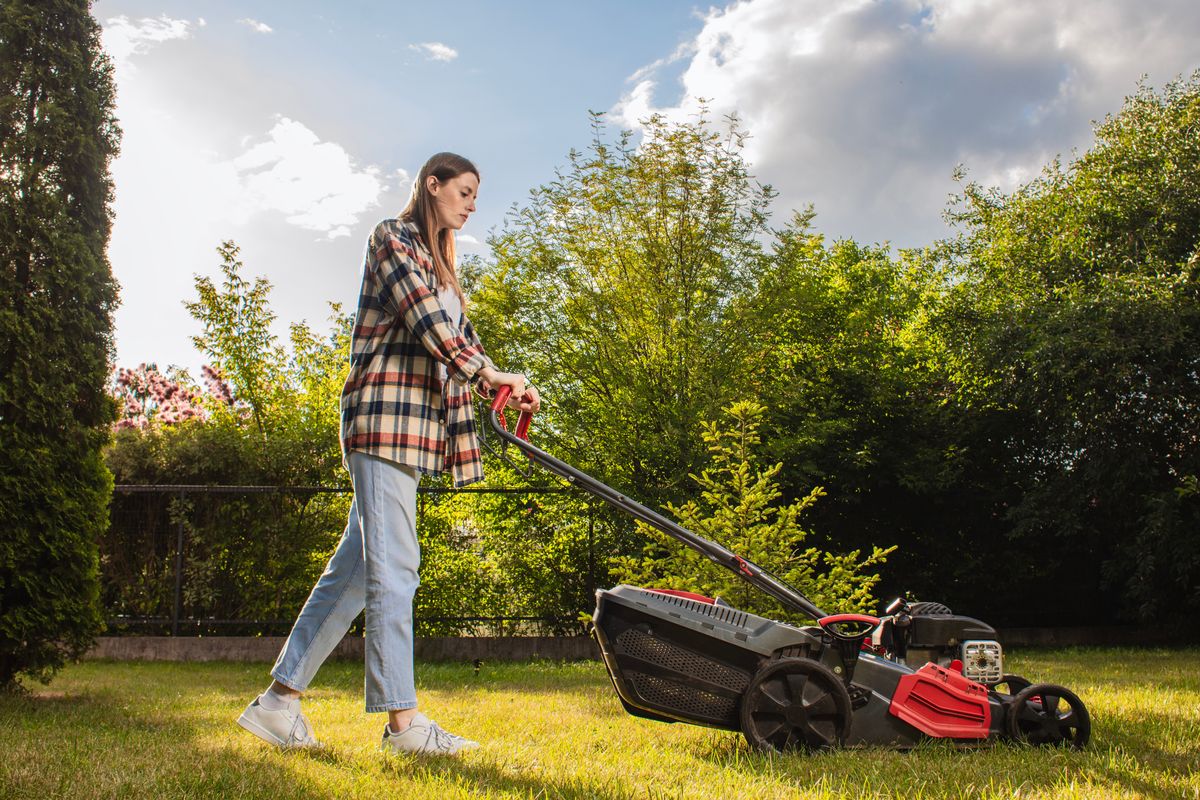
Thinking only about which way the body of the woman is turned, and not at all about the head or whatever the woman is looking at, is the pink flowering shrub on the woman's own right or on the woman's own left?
on the woman's own left

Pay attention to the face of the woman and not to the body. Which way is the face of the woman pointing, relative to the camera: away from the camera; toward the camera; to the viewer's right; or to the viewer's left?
to the viewer's right

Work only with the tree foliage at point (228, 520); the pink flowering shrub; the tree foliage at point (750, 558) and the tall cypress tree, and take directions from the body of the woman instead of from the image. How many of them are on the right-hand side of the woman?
0

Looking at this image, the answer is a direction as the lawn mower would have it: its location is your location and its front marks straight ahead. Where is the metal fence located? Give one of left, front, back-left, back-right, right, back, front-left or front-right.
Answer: back-left

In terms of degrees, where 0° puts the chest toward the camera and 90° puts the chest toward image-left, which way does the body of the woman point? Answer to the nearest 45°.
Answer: approximately 270°

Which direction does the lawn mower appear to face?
to the viewer's right

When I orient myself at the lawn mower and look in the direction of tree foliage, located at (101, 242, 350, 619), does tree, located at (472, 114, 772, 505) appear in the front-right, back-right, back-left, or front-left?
front-right

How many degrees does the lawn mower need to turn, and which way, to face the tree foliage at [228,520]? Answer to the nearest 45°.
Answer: approximately 135° to its left

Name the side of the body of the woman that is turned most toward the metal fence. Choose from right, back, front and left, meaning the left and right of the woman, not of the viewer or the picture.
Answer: left

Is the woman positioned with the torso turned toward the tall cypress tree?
no

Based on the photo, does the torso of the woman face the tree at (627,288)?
no

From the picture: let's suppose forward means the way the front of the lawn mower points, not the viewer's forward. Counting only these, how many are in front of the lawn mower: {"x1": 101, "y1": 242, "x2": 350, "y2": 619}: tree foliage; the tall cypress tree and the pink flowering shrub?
0

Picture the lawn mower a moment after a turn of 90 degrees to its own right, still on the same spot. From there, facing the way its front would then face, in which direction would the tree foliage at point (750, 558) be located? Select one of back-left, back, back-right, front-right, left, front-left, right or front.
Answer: back

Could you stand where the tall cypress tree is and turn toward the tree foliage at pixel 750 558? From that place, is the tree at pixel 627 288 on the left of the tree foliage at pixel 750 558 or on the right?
left
